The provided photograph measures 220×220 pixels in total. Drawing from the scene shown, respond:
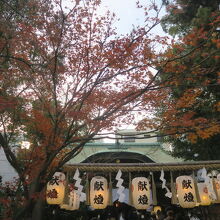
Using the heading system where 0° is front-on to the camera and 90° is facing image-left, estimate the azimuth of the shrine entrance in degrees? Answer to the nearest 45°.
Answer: approximately 0°
